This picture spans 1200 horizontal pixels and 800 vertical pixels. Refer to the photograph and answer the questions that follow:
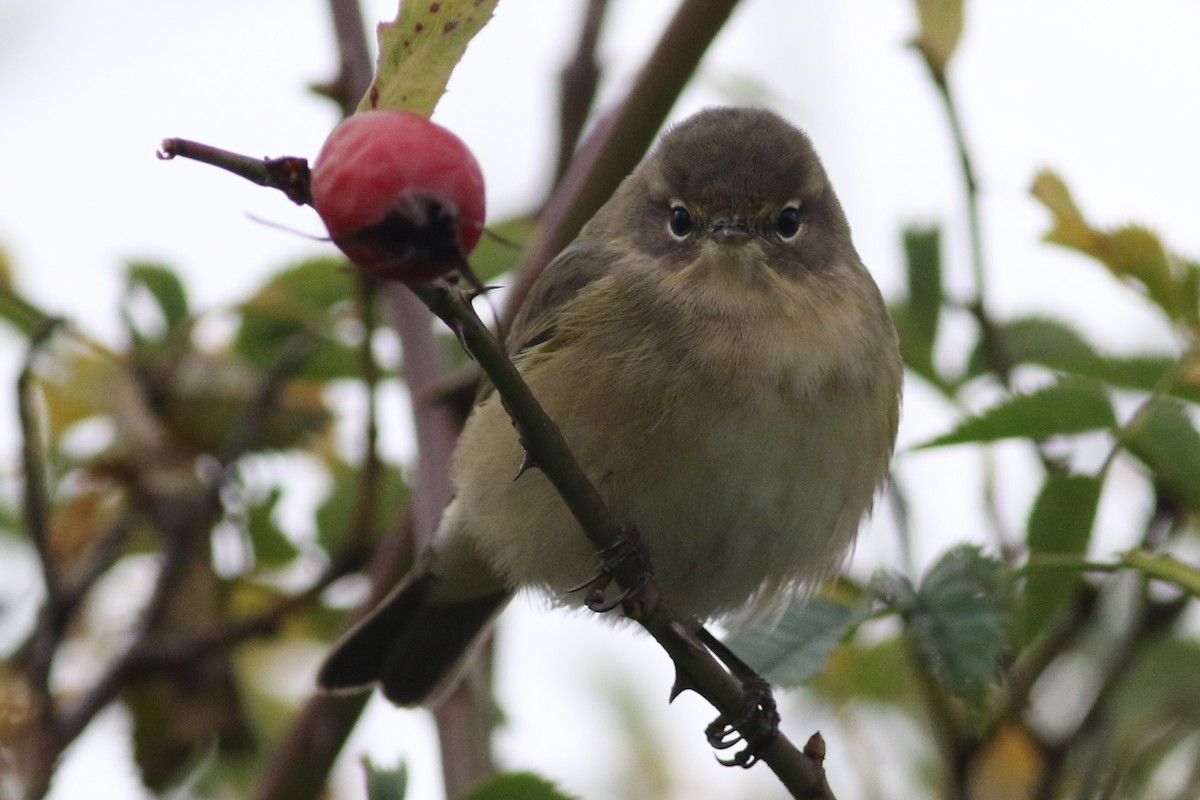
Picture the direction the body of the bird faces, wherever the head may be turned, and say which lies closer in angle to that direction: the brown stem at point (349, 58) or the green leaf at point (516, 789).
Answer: the green leaf

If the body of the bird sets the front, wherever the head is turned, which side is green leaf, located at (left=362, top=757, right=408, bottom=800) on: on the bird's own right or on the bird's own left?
on the bird's own right

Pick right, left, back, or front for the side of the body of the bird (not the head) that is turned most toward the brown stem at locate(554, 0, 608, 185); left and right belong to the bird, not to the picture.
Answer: back

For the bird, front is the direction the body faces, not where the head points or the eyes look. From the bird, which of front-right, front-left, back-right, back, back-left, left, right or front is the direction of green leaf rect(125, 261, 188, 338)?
back-right

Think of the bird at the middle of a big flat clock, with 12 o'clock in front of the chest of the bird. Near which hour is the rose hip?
The rose hip is roughly at 2 o'clock from the bird.

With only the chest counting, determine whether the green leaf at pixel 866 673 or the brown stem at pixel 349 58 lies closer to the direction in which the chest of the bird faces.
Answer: the green leaf

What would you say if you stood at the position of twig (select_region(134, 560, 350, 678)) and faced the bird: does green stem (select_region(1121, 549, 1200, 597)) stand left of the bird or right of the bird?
left

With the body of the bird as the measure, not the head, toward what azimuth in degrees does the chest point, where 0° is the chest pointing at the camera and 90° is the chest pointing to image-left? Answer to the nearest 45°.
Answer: approximately 315°
